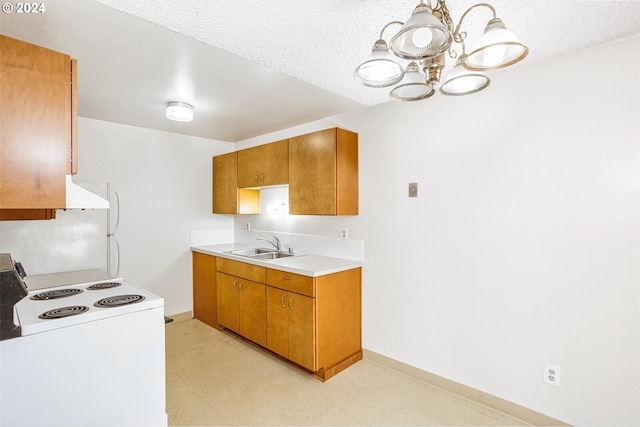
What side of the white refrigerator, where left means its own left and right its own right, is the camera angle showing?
right

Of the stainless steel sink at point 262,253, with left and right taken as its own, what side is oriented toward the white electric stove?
front

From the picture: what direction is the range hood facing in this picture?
to the viewer's right

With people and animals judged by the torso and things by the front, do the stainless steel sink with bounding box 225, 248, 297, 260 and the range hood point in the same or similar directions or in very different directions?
very different directions

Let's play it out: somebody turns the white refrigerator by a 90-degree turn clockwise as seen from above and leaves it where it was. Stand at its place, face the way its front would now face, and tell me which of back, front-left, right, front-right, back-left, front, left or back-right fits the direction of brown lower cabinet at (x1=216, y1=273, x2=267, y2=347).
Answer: front-left

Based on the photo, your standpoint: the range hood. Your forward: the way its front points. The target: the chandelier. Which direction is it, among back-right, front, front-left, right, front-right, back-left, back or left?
front-right

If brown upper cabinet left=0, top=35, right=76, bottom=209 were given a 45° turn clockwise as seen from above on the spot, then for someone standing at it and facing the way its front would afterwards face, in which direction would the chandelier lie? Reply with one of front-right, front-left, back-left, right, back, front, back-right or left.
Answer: front

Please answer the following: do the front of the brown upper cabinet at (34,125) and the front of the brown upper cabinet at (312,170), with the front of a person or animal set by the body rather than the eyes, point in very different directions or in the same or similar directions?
very different directions

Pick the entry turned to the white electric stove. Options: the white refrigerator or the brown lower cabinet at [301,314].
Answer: the brown lower cabinet

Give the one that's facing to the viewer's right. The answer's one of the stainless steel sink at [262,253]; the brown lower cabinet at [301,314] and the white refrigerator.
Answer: the white refrigerator

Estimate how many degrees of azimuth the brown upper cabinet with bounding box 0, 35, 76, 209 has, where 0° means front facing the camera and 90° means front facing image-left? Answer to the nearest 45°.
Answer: approximately 270°

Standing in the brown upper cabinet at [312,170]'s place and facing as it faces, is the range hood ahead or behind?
ahead

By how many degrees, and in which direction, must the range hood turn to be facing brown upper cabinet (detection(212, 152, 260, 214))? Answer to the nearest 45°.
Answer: approximately 45° to its left

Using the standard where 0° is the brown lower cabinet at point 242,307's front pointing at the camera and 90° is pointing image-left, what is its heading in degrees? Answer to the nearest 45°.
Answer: approximately 45°
